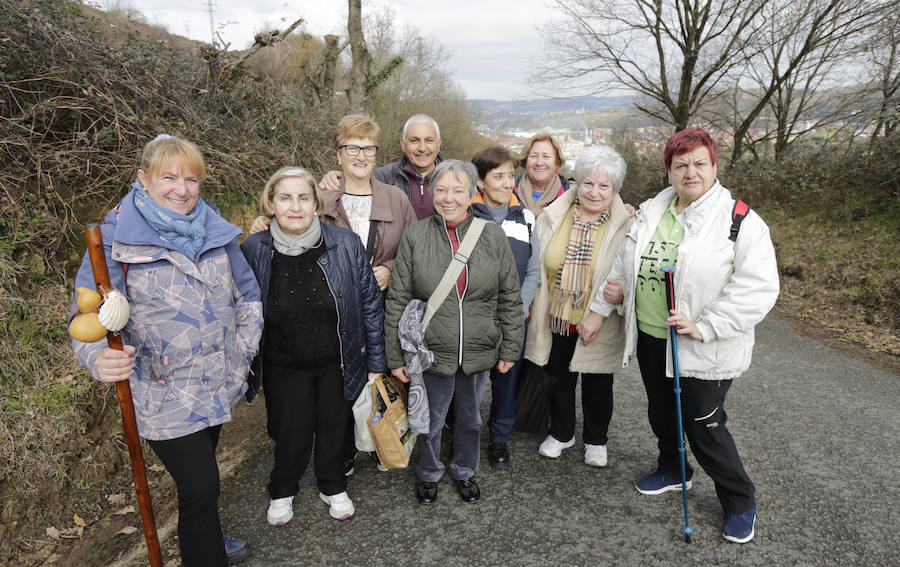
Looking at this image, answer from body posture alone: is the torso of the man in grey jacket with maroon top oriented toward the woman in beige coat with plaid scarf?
no

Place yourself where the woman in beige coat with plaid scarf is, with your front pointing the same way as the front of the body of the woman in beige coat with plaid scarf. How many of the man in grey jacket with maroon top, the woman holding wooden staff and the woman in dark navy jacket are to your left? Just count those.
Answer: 0

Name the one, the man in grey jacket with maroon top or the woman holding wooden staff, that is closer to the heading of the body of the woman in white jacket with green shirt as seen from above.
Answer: the woman holding wooden staff

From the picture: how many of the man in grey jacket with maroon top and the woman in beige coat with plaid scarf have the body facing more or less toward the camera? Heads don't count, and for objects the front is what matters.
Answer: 2

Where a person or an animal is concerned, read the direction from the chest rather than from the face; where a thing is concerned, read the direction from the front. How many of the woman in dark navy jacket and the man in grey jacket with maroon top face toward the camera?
2

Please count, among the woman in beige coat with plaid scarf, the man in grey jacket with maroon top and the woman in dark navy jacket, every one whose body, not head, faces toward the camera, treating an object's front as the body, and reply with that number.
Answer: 3

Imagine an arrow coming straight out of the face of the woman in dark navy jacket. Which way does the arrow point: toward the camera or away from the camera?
toward the camera

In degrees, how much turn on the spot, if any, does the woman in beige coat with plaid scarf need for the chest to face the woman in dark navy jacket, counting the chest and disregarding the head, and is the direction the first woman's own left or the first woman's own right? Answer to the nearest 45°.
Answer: approximately 45° to the first woman's own right

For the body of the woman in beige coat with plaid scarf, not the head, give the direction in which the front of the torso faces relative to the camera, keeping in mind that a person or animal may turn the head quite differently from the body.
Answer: toward the camera

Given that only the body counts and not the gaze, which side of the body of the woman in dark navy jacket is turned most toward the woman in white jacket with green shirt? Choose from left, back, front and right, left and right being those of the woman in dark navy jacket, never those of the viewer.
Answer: left

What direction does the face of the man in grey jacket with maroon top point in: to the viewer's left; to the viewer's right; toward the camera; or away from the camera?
toward the camera

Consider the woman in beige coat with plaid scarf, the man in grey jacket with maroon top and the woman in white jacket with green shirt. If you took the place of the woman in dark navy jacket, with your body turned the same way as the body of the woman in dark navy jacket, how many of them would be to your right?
0

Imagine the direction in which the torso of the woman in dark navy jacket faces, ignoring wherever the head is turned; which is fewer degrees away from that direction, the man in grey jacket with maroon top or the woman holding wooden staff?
the woman holding wooden staff

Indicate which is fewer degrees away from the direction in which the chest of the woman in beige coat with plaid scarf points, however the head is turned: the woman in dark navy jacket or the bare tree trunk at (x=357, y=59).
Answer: the woman in dark navy jacket

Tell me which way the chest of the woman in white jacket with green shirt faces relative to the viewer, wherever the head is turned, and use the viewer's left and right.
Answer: facing the viewer and to the left of the viewer

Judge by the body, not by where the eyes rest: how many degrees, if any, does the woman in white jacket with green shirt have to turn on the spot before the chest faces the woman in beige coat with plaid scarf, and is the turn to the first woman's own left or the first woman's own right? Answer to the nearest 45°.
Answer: approximately 90° to the first woman's own right

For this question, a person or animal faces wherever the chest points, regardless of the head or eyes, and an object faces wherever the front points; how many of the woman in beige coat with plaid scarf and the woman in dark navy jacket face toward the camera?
2
